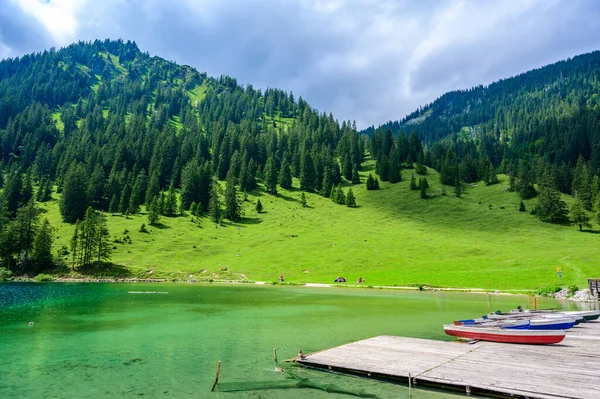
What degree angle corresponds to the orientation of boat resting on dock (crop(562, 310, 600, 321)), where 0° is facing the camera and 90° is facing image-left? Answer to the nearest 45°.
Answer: approximately 90°
